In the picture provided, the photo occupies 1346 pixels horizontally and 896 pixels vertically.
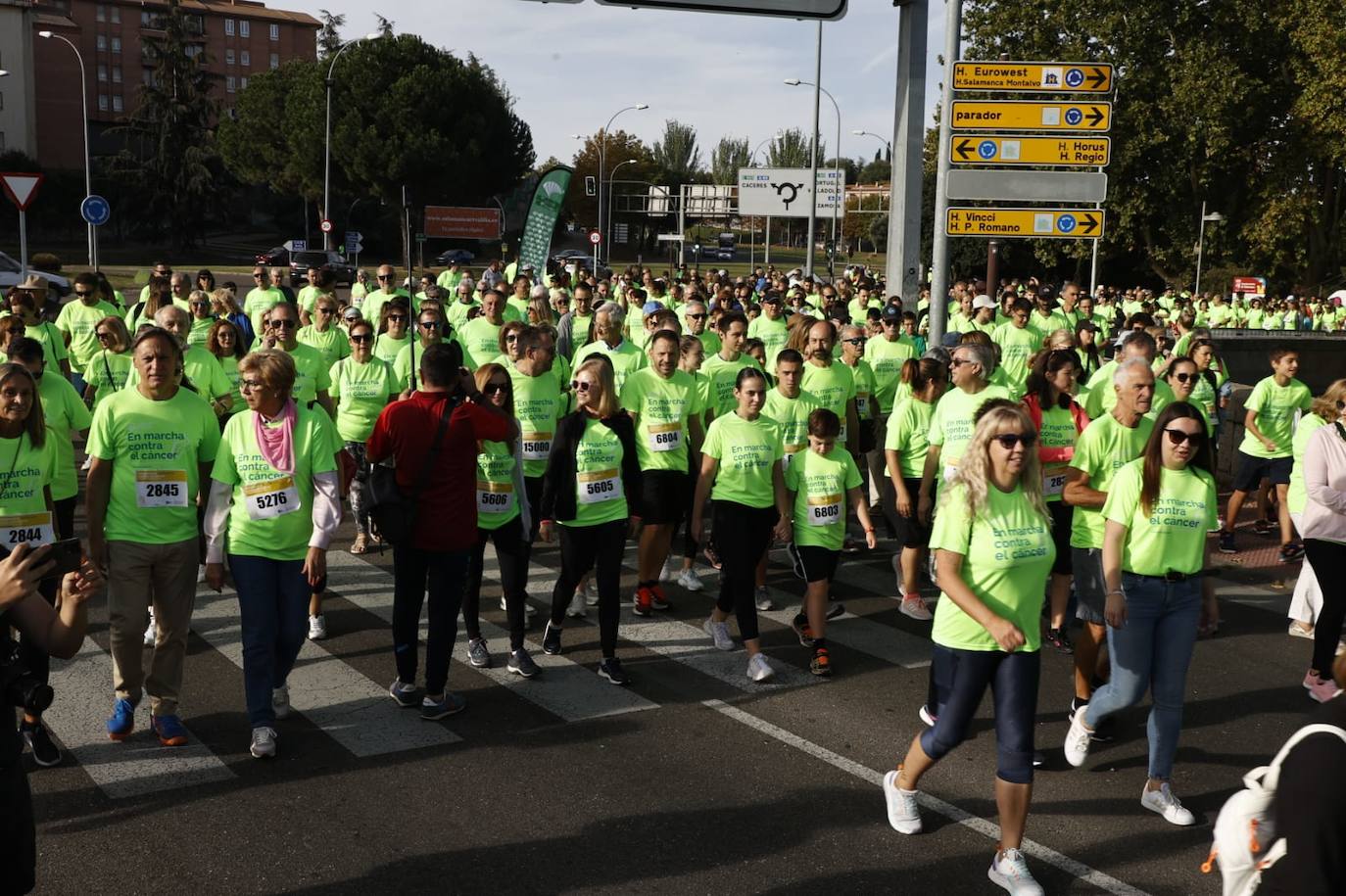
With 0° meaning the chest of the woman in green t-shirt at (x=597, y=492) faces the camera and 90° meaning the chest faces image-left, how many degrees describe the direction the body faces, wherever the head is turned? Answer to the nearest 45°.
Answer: approximately 0°

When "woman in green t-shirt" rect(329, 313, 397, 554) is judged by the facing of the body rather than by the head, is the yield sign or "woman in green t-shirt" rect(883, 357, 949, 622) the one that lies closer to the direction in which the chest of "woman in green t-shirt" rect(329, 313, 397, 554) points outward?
the woman in green t-shirt

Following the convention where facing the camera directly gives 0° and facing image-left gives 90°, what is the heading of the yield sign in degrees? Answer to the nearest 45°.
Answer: approximately 0°

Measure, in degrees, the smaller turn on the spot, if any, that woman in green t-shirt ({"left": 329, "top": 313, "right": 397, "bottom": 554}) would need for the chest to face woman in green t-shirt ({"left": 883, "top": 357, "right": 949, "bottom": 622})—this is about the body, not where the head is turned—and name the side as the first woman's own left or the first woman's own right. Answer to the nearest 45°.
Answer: approximately 45° to the first woman's own left

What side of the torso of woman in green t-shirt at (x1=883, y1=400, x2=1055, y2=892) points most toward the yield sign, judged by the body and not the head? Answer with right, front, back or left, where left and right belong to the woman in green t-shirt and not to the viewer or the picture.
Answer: back

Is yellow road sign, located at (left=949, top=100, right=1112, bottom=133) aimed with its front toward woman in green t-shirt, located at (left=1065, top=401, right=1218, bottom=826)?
yes

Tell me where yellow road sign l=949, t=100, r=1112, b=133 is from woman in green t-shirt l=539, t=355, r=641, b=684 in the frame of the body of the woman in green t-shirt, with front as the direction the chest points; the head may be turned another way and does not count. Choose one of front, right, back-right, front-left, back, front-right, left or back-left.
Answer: back-left
